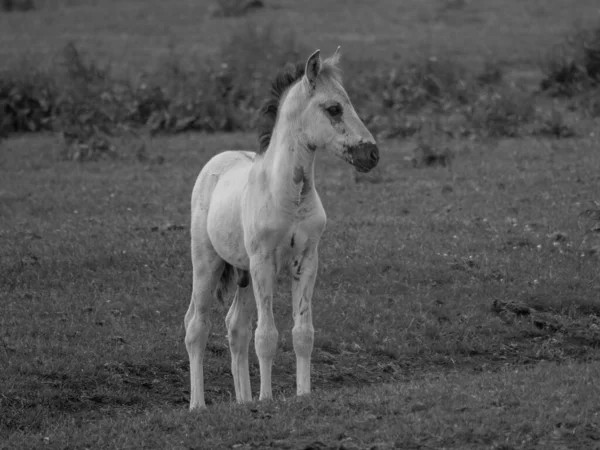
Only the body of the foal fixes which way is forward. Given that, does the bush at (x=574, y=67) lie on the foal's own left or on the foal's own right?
on the foal's own left

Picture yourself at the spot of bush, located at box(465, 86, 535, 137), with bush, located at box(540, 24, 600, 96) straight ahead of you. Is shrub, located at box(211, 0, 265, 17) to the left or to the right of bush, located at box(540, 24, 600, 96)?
left

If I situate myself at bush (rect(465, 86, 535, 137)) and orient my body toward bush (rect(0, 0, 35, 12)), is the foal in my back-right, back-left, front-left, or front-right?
back-left

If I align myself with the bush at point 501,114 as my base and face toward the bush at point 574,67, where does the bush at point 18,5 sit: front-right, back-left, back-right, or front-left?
front-left

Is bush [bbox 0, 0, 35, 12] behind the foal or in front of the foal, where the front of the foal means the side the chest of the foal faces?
behind

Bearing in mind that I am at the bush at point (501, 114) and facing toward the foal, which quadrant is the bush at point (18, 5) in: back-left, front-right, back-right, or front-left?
back-right

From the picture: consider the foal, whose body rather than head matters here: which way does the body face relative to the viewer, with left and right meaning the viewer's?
facing the viewer and to the right of the viewer

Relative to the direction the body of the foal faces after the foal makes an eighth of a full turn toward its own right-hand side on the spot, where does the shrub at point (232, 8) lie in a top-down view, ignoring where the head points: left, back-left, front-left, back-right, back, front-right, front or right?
back

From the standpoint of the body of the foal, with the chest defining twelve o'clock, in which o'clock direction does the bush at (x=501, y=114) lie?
The bush is roughly at 8 o'clock from the foal.
